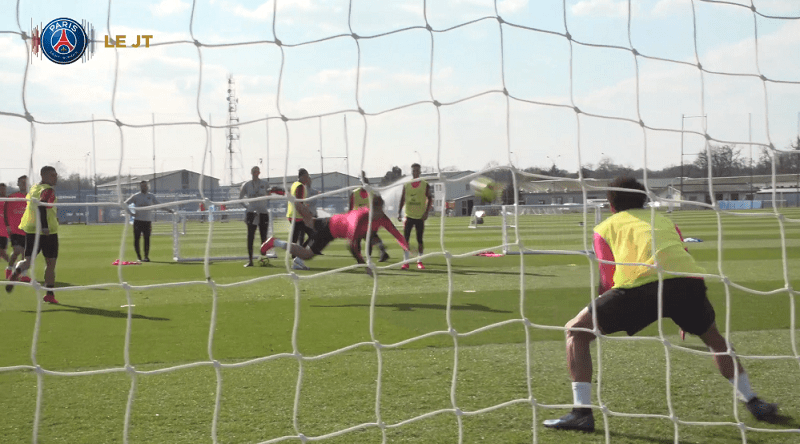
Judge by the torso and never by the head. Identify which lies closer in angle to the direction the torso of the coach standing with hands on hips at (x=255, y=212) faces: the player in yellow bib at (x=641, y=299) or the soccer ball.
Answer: the player in yellow bib

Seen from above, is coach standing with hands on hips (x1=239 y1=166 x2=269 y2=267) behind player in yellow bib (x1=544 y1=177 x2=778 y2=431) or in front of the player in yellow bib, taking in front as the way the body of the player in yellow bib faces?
in front

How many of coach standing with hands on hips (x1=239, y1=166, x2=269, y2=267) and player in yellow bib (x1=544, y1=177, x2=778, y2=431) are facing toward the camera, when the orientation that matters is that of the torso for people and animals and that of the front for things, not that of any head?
1

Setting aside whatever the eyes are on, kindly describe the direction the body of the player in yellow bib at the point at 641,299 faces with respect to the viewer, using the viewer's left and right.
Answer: facing away from the viewer and to the left of the viewer

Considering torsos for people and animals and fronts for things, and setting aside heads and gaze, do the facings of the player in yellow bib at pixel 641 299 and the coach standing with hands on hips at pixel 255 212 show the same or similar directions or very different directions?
very different directions

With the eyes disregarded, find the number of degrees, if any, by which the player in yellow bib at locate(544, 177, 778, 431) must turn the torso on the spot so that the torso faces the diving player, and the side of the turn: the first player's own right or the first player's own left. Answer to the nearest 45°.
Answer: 0° — they already face them

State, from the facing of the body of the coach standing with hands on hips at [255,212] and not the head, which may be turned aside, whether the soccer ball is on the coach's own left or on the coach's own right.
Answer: on the coach's own left
